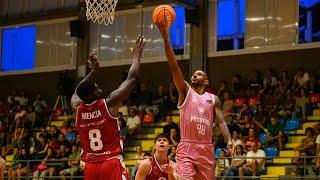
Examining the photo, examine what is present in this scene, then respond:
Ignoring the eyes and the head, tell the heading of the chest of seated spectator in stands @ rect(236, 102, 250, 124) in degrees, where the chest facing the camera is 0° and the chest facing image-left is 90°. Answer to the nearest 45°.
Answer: approximately 45°

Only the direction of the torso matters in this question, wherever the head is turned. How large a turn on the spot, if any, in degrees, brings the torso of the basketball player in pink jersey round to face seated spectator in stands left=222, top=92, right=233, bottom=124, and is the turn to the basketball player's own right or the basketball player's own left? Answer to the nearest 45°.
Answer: approximately 180°

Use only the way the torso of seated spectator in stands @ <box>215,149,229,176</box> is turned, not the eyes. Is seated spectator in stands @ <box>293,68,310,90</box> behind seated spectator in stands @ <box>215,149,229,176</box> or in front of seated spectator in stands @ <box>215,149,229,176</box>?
behind

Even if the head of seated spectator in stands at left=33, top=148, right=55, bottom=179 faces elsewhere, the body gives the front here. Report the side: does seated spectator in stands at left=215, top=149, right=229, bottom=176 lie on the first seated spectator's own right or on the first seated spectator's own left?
on the first seated spectator's own left

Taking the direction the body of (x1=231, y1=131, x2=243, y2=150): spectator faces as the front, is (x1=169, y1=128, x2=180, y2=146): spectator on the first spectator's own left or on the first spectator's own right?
on the first spectator's own right

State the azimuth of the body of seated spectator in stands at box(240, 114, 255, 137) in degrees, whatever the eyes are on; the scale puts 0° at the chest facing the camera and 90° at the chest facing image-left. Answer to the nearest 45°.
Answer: approximately 45°

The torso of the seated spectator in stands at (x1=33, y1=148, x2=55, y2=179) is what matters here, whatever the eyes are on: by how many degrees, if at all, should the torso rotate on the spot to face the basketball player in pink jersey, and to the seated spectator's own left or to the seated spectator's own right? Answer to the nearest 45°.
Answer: approximately 45° to the seated spectator's own left

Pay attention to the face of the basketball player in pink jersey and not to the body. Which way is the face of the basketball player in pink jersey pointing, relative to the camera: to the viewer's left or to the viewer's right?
to the viewer's left

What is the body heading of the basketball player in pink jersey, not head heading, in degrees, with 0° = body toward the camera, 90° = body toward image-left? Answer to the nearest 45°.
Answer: approximately 0°

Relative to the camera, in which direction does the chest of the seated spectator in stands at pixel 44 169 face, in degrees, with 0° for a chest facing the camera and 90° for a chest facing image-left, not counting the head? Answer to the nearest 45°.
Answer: approximately 45°
